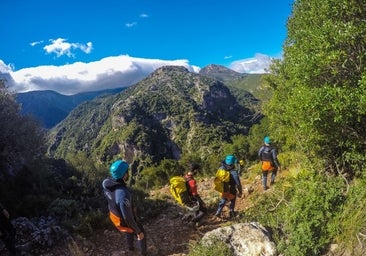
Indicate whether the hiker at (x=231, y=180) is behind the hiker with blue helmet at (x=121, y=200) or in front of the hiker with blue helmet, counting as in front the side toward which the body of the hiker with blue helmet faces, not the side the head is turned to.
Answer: in front

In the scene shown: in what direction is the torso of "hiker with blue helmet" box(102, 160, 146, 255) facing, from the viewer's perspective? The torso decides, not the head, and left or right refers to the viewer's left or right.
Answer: facing away from the viewer and to the right of the viewer

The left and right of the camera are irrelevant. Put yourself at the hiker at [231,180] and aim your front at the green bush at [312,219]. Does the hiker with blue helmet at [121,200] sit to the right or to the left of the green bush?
right

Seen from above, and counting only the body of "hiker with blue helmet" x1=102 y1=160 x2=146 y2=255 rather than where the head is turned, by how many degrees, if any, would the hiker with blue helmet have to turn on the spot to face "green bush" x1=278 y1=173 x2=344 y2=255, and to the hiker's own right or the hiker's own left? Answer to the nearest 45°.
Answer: approximately 90° to the hiker's own right

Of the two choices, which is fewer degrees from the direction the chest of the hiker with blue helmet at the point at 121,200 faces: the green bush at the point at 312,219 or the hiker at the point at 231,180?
the hiker
